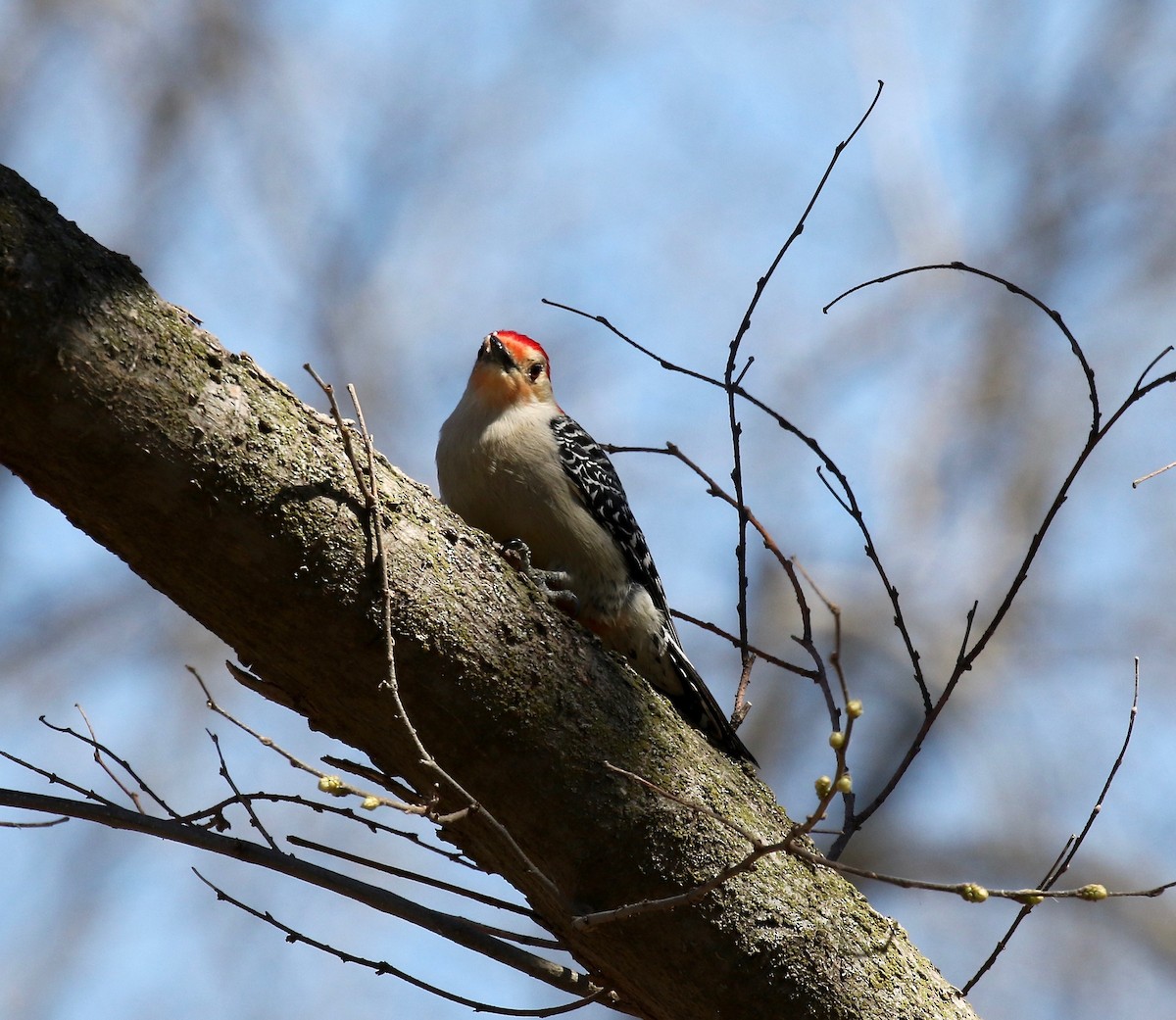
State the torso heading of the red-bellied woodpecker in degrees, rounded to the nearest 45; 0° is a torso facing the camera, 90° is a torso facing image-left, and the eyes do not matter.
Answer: approximately 45°
